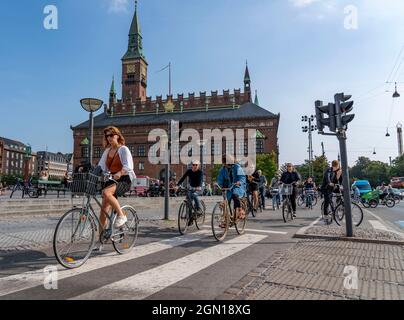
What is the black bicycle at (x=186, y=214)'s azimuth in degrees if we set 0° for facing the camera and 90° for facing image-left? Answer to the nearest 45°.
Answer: approximately 45°

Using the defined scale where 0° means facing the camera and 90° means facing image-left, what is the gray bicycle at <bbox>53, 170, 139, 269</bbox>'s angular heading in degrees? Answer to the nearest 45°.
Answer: approximately 45°

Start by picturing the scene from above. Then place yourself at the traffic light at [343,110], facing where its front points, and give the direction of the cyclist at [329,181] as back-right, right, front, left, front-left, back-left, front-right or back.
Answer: left

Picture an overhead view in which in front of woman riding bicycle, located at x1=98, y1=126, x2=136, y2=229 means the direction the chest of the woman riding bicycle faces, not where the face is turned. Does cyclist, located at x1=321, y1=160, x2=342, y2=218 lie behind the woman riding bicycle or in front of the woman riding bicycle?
behind

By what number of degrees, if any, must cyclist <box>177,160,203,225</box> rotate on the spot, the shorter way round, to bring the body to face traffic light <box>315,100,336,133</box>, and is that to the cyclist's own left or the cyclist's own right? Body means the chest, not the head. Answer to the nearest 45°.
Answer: approximately 135° to the cyclist's own left

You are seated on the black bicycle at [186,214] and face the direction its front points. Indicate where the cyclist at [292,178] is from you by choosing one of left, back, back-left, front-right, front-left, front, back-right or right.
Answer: back

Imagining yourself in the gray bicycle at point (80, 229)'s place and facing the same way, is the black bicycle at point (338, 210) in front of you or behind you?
behind

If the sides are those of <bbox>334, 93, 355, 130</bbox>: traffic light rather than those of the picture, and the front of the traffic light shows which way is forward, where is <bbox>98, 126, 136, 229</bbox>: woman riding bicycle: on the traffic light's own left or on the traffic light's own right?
on the traffic light's own right

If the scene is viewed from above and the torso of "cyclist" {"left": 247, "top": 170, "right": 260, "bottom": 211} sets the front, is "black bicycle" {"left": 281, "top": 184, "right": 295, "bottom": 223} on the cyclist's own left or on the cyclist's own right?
on the cyclist's own left

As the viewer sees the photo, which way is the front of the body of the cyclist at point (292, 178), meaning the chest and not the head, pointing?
toward the camera

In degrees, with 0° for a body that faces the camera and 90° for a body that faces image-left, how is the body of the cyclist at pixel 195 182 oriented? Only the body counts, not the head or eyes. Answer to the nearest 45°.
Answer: approximately 45°

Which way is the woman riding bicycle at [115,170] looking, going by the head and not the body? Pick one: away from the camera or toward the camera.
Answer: toward the camera

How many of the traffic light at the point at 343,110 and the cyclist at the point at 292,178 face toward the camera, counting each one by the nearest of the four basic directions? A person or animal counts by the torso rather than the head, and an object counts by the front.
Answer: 1

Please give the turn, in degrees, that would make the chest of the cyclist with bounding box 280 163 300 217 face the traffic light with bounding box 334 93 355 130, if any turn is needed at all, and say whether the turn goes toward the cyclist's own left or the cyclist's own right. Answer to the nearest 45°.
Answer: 0° — they already face it
